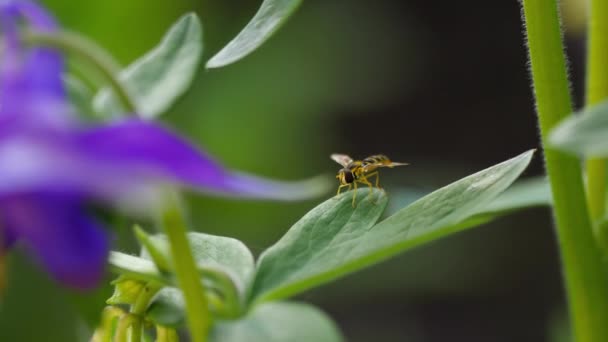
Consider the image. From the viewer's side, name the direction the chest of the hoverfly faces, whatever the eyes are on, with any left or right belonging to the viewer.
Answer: facing the viewer and to the left of the viewer
